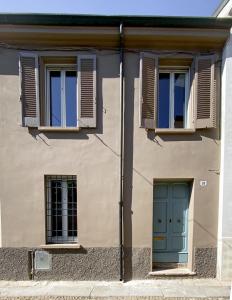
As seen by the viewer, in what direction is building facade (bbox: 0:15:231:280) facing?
toward the camera

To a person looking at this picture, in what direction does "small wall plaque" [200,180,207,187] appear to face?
facing the viewer
